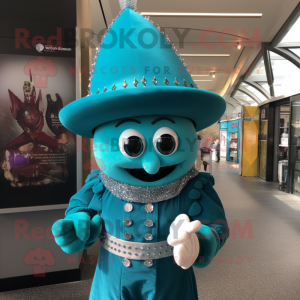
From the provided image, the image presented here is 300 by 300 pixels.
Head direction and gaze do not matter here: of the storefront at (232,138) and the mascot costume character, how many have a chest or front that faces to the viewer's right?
0

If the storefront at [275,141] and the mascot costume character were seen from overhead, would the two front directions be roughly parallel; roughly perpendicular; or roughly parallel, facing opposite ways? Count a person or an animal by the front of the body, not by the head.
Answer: roughly perpendicular

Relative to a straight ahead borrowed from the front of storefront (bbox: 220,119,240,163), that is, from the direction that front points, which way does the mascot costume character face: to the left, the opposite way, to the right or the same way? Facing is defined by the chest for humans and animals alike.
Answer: to the left

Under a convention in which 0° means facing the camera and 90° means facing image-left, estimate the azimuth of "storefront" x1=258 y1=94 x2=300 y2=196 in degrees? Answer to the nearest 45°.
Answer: approximately 45°

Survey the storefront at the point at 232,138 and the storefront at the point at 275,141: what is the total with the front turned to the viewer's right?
0

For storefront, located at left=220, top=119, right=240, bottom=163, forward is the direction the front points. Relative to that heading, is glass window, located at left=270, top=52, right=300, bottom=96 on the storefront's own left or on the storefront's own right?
on the storefront's own left

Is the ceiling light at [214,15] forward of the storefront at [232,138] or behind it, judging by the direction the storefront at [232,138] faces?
forward

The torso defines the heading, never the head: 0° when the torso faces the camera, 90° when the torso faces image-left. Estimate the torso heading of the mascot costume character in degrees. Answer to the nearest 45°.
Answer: approximately 0°

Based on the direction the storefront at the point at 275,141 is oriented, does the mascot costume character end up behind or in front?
in front
